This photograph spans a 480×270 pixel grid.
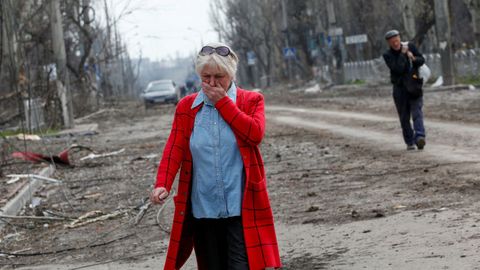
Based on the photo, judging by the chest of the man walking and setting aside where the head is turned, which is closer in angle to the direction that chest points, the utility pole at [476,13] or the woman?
the woman

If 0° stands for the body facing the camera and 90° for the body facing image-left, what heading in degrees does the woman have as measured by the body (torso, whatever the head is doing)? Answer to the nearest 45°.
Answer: approximately 0°

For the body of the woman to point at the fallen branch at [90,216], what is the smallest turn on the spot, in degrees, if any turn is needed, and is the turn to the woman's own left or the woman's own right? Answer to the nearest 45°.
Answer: approximately 180°

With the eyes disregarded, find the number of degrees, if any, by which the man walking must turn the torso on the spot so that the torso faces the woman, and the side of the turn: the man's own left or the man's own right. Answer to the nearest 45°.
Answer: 0° — they already face them

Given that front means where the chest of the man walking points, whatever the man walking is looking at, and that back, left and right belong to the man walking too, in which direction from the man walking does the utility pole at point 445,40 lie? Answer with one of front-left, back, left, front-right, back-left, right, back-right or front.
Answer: back

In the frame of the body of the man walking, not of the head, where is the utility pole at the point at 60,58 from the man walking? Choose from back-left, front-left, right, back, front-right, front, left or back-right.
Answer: back-right

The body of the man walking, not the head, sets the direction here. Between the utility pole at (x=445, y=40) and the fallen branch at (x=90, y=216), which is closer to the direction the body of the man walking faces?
the fallen branch

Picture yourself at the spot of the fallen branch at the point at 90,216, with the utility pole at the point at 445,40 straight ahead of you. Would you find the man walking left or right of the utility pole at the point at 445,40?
right

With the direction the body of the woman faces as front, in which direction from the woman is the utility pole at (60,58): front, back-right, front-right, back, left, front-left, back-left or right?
back
